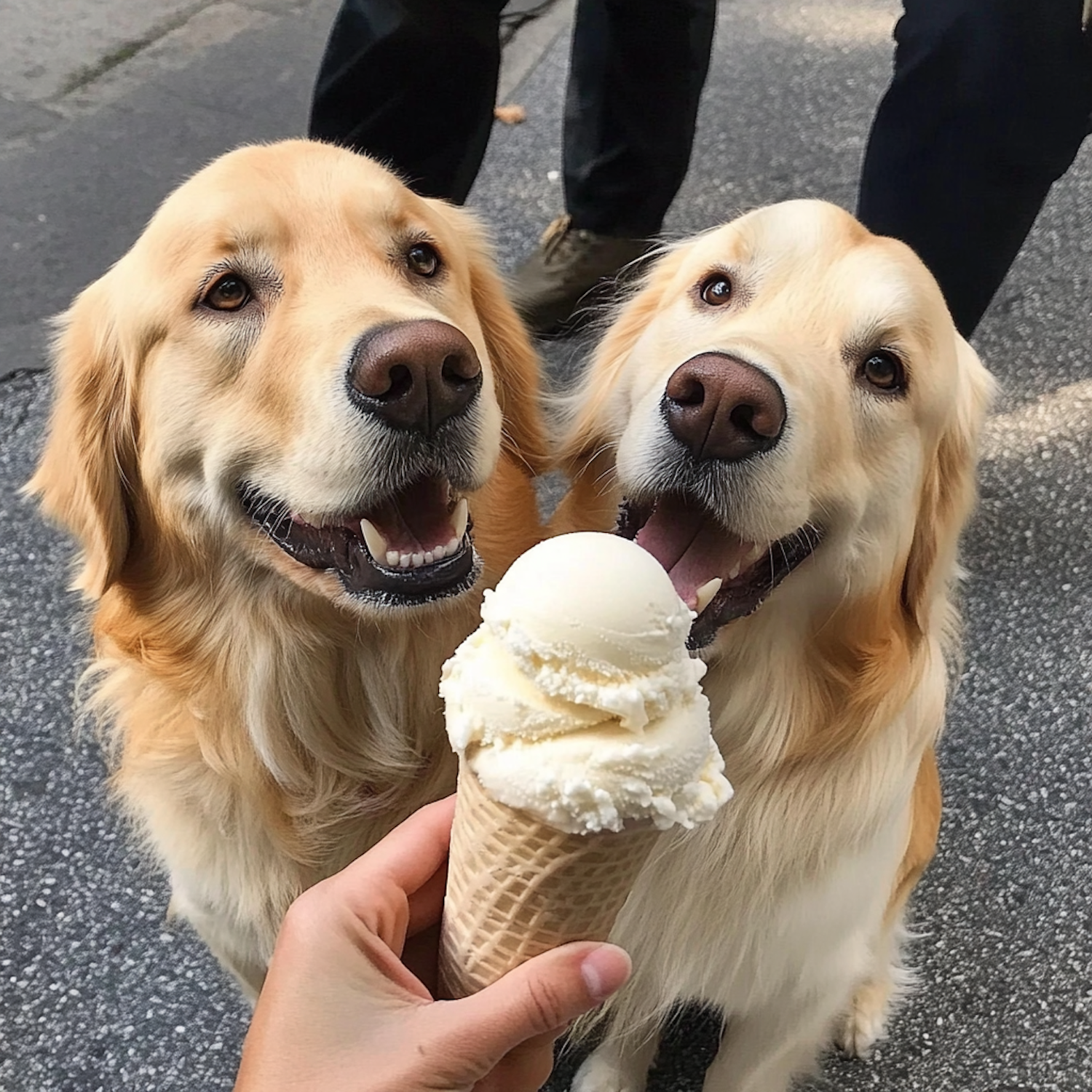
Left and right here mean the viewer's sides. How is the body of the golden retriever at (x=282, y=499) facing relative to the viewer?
facing the viewer and to the right of the viewer
